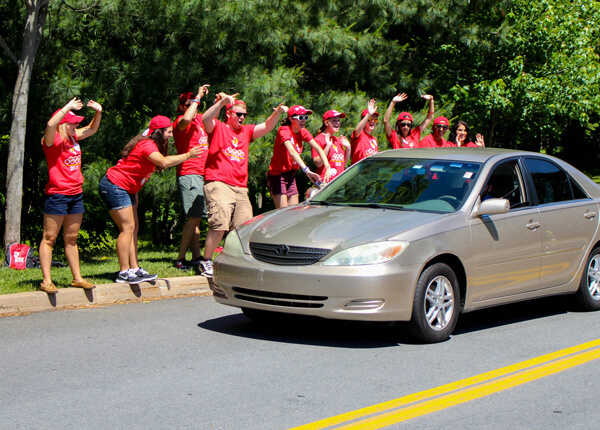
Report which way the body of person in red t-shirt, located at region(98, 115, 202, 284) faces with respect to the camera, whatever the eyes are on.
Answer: to the viewer's right

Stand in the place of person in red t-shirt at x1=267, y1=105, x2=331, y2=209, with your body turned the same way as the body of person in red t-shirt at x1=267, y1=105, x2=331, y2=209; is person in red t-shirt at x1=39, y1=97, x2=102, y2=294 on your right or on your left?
on your right

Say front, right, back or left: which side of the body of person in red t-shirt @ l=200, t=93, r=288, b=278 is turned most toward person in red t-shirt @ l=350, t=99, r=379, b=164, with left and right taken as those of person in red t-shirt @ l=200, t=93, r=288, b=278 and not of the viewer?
left

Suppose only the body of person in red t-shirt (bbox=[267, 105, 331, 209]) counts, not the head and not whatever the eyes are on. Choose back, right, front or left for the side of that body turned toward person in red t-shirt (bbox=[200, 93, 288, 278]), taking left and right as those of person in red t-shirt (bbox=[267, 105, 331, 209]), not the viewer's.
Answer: right

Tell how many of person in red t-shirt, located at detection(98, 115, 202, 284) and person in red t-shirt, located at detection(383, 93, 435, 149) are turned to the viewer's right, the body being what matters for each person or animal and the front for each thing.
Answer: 1

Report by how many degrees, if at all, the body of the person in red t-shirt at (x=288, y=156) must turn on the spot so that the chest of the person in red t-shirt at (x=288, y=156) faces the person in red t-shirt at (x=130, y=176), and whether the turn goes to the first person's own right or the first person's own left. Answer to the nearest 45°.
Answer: approximately 90° to the first person's own right
